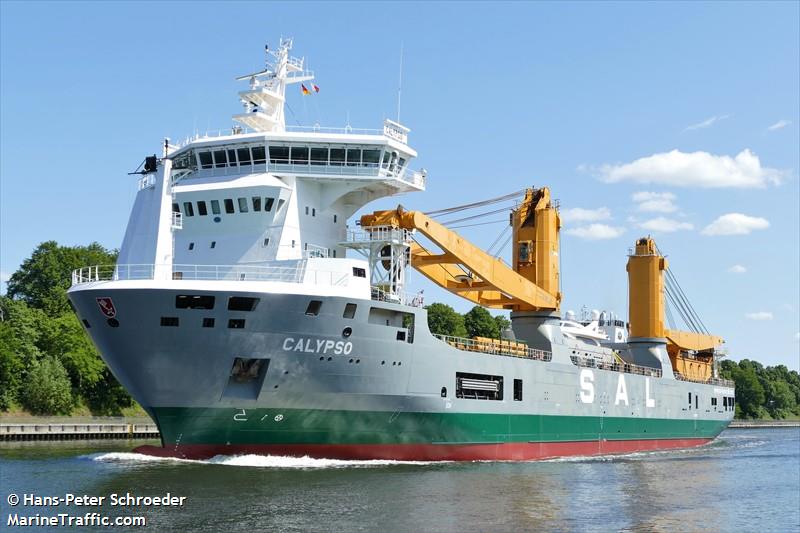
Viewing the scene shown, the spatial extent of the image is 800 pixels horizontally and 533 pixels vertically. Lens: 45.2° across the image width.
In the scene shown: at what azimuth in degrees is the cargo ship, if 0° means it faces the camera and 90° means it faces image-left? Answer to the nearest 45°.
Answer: approximately 45°
